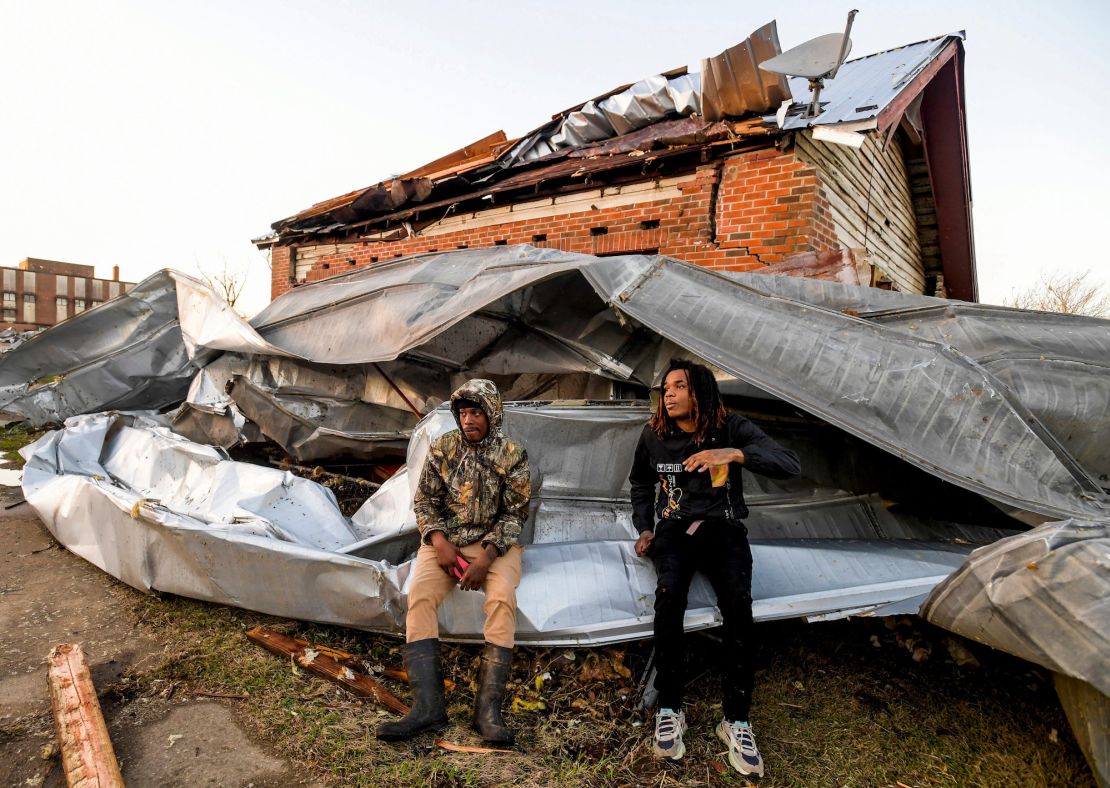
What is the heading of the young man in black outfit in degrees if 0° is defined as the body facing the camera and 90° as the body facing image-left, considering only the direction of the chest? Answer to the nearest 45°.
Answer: approximately 0°

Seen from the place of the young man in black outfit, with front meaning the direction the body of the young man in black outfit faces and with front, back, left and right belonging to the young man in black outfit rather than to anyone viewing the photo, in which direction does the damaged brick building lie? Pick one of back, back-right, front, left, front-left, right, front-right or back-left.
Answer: back

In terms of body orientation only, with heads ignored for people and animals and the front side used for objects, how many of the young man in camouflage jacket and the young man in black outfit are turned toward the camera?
2

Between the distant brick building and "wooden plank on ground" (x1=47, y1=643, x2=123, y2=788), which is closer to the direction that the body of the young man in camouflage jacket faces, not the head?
the wooden plank on ground

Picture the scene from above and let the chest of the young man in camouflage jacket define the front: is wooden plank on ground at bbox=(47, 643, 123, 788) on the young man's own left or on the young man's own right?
on the young man's own right

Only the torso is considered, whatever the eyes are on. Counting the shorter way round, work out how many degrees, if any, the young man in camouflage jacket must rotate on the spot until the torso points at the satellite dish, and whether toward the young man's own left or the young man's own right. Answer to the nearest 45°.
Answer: approximately 135° to the young man's own left

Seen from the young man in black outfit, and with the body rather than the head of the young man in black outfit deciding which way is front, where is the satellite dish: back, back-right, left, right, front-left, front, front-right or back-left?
back

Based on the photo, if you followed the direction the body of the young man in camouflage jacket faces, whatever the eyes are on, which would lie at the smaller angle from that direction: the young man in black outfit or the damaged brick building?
the young man in black outfit

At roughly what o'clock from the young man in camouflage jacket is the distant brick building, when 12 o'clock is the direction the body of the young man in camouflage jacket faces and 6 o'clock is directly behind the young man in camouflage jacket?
The distant brick building is roughly at 5 o'clock from the young man in camouflage jacket.
